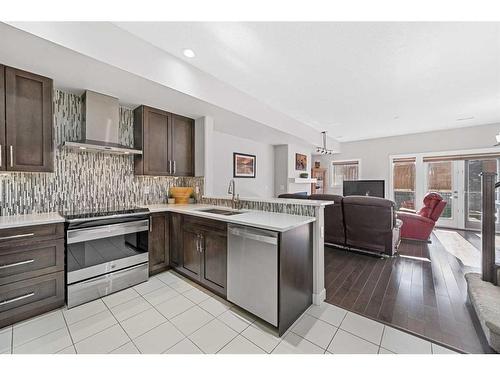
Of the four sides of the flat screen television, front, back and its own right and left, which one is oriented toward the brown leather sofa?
front

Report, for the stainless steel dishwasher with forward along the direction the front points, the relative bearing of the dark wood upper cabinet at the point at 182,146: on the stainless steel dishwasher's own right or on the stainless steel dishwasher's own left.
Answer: on the stainless steel dishwasher's own right

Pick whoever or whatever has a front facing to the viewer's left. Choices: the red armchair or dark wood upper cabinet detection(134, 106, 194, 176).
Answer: the red armchair

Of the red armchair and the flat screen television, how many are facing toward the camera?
1

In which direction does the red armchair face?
to the viewer's left

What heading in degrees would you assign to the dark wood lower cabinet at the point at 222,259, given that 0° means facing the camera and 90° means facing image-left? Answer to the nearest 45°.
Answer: approximately 45°

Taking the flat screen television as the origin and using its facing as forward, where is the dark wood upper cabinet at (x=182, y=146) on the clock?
The dark wood upper cabinet is roughly at 1 o'clock from the flat screen television.

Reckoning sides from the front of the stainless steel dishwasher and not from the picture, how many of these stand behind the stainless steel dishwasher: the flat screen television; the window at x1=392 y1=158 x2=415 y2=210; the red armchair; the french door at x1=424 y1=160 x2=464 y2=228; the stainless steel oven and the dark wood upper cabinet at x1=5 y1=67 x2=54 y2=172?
4

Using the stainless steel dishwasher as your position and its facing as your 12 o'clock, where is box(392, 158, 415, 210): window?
The window is roughly at 6 o'clock from the stainless steel dishwasher.

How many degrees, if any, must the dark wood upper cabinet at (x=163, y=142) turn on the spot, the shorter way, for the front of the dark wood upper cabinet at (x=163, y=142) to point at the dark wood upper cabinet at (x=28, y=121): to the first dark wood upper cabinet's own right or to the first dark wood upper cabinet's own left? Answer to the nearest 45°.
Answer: approximately 90° to the first dark wood upper cabinet's own right

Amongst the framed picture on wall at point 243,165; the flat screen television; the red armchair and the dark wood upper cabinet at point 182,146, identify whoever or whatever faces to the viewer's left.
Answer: the red armchair

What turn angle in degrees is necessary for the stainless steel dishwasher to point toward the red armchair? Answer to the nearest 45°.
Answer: approximately 180°

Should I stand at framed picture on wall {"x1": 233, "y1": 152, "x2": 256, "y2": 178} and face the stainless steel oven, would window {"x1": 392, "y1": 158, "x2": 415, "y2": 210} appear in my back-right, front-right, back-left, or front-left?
back-left
